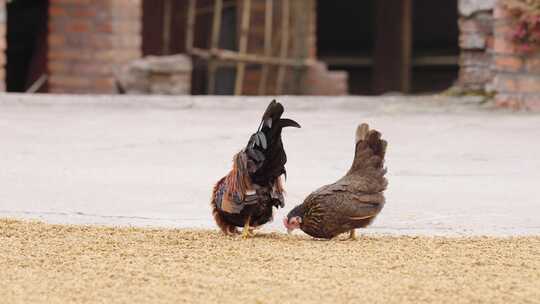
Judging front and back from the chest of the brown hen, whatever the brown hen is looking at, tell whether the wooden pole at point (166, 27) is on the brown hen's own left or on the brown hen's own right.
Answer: on the brown hen's own right

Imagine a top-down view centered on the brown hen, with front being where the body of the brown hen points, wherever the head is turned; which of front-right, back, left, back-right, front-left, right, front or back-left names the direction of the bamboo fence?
right

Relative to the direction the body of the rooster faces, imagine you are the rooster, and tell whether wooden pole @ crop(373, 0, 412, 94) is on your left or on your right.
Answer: on your right

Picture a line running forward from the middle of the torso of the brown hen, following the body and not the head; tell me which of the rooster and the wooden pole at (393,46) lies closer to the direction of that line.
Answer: the rooster

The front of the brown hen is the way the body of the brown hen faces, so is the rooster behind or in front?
in front

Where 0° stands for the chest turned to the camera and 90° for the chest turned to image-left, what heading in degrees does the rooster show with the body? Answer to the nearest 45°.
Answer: approximately 135°

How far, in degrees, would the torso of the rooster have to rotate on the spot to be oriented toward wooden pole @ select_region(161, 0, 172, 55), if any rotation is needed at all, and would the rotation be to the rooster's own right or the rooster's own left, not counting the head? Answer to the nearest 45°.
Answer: approximately 45° to the rooster's own right

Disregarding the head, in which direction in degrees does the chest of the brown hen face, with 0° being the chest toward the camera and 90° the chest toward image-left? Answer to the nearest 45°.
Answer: approximately 90°

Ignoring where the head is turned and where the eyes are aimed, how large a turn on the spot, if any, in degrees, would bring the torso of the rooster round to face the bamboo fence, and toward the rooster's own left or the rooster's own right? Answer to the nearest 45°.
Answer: approximately 45° to the rooster's own right

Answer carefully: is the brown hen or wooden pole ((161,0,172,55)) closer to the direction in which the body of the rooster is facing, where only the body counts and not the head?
the wooden pole

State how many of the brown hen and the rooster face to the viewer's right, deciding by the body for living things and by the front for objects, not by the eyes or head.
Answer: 0

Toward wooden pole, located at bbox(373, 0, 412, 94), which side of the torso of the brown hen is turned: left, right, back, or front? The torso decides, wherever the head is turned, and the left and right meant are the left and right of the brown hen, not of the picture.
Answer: right
